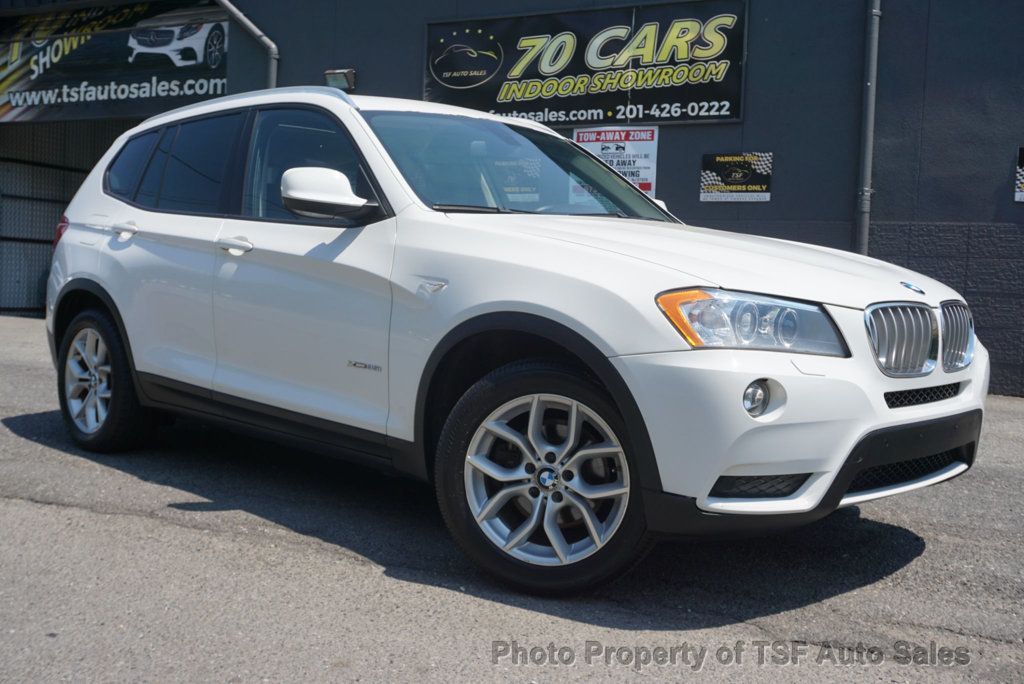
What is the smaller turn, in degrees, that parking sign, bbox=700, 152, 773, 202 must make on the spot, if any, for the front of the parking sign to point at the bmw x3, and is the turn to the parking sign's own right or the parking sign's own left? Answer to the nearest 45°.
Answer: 0° — it already faces it

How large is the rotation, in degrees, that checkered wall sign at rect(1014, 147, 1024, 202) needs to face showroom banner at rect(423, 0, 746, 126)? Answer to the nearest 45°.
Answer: approximately 90° to its right

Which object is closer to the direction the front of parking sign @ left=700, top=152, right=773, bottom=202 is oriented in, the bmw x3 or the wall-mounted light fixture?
the bmw x3

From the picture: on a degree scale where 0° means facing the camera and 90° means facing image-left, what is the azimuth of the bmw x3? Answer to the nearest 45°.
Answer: approximately 315°

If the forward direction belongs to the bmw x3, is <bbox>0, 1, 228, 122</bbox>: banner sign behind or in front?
behind

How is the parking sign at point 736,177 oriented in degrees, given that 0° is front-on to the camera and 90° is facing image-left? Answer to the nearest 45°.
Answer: approximately 0°

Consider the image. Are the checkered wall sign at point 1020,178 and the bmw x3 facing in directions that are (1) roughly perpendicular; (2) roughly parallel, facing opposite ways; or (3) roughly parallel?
roughly perpendicular

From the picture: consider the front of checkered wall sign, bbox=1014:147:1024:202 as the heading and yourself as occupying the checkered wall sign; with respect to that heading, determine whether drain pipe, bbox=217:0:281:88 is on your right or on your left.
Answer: on your right

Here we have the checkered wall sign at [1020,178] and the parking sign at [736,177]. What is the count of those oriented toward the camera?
2
